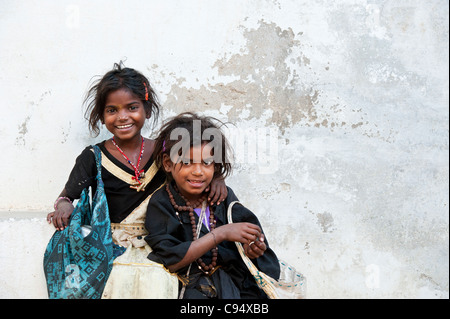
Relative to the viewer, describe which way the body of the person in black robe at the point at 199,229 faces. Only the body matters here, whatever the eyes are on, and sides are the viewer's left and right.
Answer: facing the viewer and to the right of the viewer
